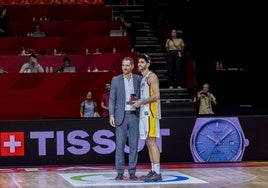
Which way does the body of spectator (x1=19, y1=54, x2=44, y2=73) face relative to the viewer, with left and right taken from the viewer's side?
facing the viewer

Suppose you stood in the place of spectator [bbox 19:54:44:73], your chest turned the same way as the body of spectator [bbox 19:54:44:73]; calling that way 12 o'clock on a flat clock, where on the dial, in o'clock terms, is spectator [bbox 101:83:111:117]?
spectator [bbox 101:83:111:117] is roughly at 10 o'clock from spectator [bbox 19:54:44:73].

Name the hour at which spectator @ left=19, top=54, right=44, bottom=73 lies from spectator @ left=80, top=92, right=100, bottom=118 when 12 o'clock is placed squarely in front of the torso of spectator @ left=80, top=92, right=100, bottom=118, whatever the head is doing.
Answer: spectator @ left=19, top=54, right=44, bottom=73 is roughly at 4 o'clock from spectator @ left=80, top=92, right=100, bottom=118.

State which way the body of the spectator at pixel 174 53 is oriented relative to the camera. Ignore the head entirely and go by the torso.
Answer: toward the camera

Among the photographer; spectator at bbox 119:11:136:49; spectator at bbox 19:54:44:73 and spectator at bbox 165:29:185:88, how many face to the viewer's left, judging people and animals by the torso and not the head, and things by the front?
1

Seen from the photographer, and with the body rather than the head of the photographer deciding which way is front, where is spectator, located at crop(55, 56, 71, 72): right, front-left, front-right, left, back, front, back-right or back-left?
right

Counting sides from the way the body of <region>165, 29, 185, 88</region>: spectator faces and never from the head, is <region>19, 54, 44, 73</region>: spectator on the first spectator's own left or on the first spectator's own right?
on the first spectator's own right
